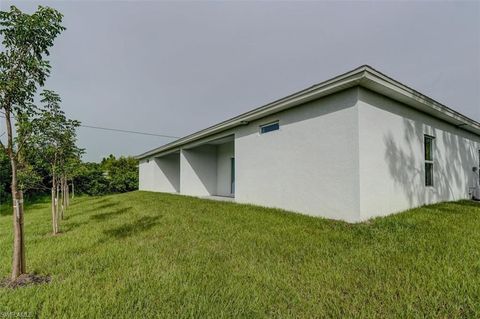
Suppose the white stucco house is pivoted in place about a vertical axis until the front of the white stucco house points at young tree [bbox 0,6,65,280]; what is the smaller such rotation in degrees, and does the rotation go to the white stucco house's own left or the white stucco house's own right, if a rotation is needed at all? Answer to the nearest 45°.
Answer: approximately 180°
